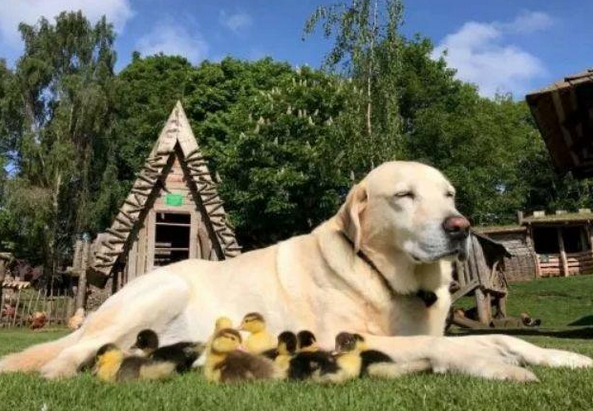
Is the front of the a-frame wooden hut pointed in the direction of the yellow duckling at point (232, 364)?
yes

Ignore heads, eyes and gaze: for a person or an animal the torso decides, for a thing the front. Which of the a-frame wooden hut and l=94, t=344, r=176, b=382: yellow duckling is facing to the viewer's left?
the yellow duckling

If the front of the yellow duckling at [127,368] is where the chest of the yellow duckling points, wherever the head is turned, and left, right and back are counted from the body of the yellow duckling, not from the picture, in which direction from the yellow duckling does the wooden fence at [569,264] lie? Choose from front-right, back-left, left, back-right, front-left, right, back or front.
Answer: back-right

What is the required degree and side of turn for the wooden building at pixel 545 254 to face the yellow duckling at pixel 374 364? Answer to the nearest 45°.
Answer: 0° — it already faces it

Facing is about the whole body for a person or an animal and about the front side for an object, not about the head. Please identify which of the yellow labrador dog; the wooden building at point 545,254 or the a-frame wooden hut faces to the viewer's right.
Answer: the yellow labrador dog

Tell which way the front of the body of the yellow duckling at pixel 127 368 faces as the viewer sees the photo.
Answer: to the viewer's left

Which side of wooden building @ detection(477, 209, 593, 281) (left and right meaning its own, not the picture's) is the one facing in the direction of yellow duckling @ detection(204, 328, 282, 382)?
front

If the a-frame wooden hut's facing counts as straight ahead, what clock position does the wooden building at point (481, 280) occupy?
The wooden building is roughly at 9 o'clock from the a-frame wooden hut.

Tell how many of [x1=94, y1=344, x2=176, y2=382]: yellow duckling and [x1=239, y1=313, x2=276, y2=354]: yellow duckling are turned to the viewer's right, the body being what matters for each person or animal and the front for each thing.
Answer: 0

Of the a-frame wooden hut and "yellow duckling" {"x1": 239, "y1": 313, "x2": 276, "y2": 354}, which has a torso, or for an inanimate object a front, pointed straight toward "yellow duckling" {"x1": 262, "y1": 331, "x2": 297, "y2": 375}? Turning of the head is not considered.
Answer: the a-frame wooden hut

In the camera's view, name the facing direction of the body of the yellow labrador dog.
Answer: to the viewer's right

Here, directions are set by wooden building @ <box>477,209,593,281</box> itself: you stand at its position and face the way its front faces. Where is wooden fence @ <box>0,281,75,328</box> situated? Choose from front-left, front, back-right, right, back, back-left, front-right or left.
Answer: front-right

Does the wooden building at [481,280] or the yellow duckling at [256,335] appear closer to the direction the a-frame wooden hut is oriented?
the yellow duckling
